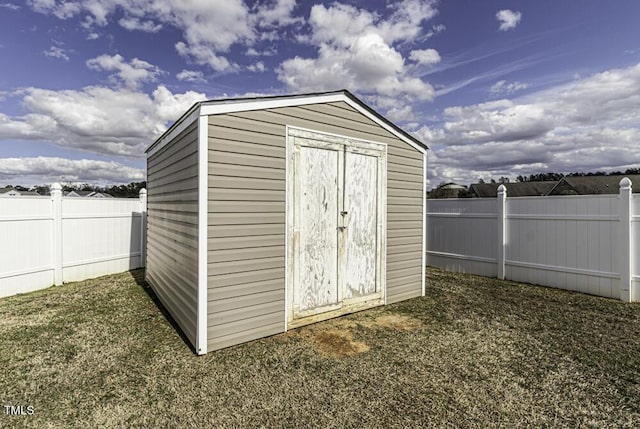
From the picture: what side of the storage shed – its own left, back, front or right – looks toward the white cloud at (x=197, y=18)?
back

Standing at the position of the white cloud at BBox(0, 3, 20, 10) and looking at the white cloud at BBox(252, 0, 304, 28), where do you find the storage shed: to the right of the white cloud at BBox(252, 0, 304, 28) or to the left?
right

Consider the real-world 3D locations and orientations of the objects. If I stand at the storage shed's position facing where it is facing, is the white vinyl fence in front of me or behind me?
behind

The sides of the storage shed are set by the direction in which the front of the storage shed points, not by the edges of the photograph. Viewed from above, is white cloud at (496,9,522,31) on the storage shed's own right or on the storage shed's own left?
on the storage shed's own left

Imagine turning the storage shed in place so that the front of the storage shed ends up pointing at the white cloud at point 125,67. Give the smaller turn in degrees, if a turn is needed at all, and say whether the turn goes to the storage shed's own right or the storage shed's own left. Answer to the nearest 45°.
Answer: approximately 180°

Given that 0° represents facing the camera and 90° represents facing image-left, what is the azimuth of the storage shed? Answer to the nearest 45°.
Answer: approximately 315°

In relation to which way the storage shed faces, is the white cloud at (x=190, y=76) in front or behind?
behind

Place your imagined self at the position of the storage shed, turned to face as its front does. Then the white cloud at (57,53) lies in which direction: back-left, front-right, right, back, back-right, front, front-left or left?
back

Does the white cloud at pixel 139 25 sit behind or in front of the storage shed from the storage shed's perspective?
behind
